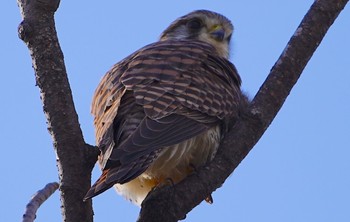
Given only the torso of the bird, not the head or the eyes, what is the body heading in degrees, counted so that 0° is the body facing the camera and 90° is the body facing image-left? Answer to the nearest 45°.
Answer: approximately 225°
